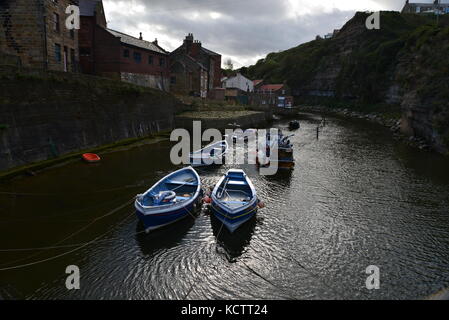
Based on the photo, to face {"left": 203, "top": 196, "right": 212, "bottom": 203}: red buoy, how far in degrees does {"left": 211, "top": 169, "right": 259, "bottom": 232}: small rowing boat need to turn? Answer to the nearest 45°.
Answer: approximately 135° to its right

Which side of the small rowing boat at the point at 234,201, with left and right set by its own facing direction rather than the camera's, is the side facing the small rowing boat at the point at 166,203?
right

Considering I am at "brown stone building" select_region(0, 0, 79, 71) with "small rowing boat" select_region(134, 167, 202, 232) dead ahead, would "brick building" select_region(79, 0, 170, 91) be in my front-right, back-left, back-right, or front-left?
back-left

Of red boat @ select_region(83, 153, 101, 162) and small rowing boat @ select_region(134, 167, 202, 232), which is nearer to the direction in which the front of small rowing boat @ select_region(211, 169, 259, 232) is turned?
the small rowing boat

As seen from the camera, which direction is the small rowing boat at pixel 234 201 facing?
toward the camera

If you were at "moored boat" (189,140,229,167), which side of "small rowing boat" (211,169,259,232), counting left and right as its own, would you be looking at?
back

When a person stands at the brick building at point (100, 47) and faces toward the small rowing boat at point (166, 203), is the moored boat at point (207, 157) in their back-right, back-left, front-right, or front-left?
front-left

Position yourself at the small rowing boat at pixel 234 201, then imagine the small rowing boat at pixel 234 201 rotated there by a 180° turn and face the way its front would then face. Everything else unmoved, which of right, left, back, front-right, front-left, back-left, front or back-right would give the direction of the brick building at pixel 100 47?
front-left

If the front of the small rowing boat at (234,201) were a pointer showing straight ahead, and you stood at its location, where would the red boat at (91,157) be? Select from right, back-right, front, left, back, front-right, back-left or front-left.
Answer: back-right

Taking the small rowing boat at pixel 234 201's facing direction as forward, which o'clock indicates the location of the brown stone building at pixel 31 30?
The brown stone building is roughly at 4 o'clock from the small rowing boat.
